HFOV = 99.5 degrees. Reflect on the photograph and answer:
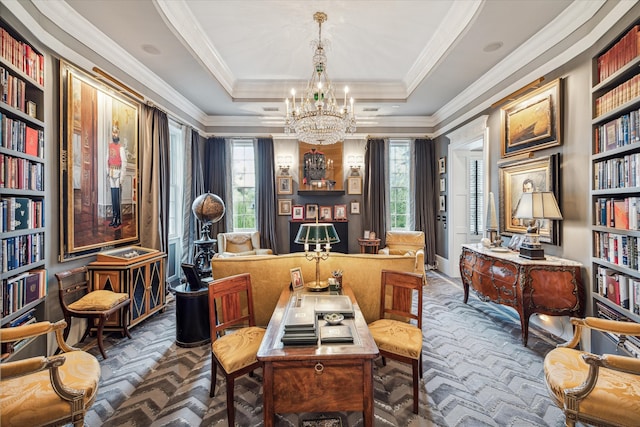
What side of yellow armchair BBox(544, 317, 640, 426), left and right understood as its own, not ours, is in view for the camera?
left

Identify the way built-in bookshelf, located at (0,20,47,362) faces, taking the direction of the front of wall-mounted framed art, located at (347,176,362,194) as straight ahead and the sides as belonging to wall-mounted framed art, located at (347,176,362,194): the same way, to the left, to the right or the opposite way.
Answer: to the left

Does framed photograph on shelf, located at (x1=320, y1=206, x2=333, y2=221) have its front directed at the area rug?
yes

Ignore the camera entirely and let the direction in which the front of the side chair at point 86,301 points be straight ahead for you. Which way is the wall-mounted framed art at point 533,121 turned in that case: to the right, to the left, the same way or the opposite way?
the opposite way

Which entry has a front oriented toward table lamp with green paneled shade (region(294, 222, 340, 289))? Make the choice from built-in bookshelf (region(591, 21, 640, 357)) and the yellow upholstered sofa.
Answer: the built-in bookshelf

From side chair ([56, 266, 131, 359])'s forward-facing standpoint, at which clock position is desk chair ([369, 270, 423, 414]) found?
The desk chair is roughly at 12 o'clock from the side chair.

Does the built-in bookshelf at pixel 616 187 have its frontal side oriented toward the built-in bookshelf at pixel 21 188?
yes

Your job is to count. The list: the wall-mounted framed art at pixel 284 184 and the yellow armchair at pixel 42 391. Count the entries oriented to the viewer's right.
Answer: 1

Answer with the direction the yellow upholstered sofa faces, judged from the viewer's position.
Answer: facing away from the viewer

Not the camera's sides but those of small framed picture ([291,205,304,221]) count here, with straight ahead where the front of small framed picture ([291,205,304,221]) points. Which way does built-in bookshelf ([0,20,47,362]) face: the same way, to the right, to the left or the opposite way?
to the left

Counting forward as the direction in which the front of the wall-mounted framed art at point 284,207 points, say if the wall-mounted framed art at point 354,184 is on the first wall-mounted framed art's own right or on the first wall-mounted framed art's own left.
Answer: on the first wall-mounted framed art's own left

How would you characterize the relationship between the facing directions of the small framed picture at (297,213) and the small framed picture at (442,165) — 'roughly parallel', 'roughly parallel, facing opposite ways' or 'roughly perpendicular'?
roughly perpendicular

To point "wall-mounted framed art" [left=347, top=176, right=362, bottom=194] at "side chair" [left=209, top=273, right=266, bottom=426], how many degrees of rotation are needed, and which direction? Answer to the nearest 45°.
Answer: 0° — it already faces it
